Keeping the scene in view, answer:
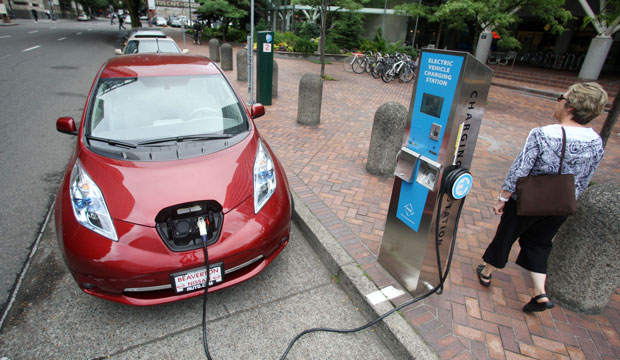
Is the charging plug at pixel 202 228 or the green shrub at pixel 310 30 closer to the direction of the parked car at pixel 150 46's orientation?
the charging plug

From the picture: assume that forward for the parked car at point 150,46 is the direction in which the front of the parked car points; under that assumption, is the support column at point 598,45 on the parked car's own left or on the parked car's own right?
on the parked car's own left

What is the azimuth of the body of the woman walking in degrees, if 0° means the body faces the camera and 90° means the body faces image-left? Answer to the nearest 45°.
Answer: approximately 135°

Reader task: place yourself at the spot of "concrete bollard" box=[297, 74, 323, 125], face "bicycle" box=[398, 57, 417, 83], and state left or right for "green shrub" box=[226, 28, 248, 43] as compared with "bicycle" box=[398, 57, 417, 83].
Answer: left

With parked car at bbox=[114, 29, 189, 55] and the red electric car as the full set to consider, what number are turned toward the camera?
2

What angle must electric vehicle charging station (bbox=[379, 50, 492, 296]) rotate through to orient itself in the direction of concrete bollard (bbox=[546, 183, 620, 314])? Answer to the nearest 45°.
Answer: approximately 135° to its left

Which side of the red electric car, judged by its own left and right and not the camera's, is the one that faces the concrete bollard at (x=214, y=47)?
back

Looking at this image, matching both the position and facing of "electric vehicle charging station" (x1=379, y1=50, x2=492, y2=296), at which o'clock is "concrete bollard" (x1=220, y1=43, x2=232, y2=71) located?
The concrete bollard is roughly at 3 o'clock from the electric vehicle charging station.

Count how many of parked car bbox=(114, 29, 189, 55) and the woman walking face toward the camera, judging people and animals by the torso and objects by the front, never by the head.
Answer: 1

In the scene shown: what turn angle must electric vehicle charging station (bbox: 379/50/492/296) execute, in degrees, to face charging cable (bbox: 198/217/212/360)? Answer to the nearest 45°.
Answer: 0° — it already faces it

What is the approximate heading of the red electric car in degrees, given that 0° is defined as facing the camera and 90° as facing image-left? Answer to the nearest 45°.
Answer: approximately 0°
